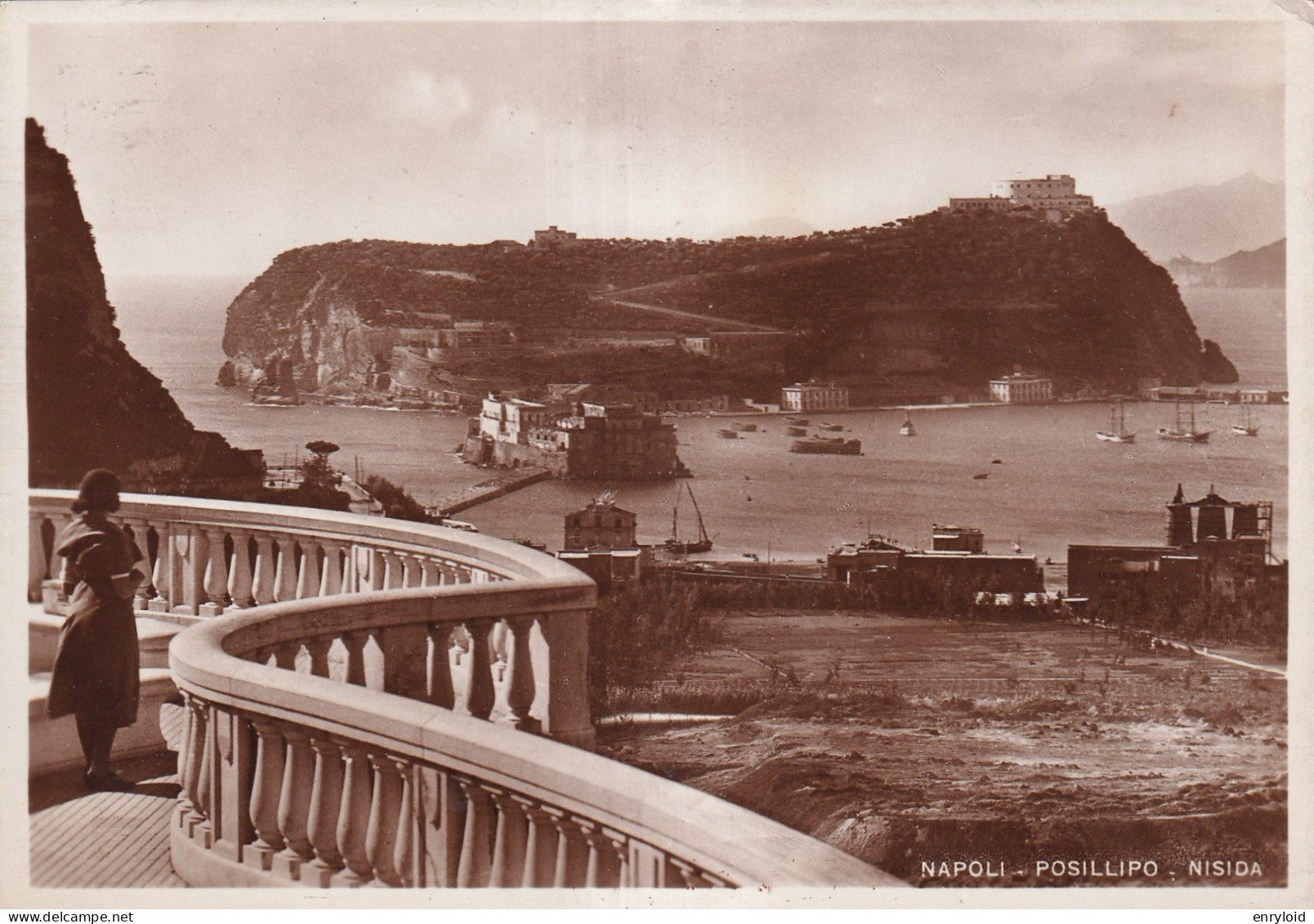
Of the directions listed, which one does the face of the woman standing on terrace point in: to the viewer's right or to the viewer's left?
to the viewer's right
